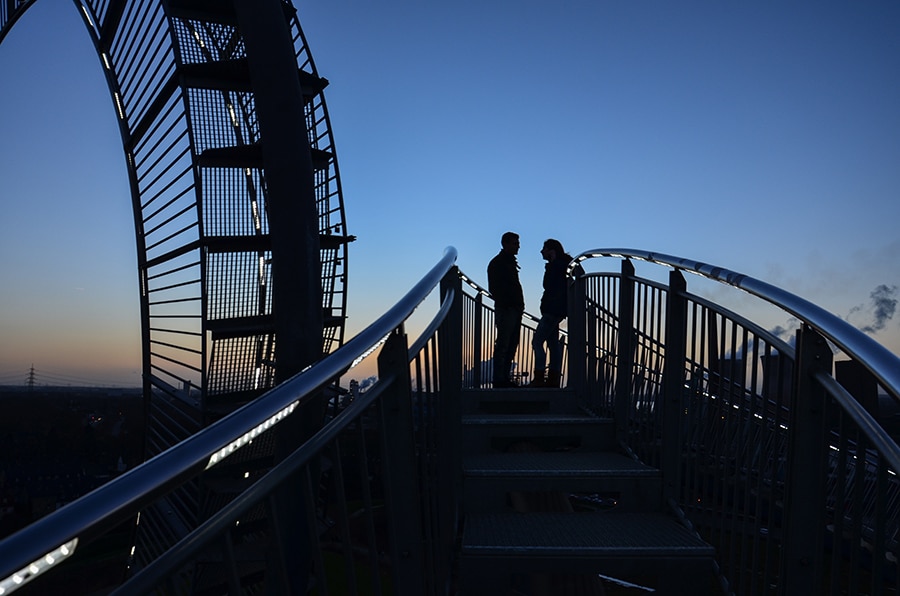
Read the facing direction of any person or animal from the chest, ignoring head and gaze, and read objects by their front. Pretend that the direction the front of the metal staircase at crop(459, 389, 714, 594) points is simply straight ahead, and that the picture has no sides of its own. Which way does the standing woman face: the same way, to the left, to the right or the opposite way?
to the right

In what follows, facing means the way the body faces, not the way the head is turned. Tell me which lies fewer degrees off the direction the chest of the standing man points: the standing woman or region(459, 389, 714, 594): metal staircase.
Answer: the standing woman

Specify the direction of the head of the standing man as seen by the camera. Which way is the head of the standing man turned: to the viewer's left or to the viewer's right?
to the viewer's right

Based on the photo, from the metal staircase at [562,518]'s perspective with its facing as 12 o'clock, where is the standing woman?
The standing woman is roughly at 6 o'clock from the metal staircase.

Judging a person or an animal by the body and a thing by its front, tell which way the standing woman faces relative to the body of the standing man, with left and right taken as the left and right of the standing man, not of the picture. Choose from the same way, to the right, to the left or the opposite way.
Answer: the opposite way

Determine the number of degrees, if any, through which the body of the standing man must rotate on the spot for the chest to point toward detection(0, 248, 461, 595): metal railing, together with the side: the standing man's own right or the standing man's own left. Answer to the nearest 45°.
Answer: approximately 90° to the standing man's own right

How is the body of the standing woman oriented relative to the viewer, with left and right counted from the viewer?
facing to the left of the viewer

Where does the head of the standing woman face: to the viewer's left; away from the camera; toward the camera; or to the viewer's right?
to the viewer's left

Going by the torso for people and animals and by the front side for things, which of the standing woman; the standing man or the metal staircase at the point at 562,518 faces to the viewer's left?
the standing woman

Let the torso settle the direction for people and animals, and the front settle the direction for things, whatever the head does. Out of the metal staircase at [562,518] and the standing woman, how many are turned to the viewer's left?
1

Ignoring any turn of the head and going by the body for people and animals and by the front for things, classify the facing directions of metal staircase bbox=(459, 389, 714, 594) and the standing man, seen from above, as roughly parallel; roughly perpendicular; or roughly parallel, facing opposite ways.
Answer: roughly perpendicular

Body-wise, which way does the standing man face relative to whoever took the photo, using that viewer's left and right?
facing to the right of the viewer

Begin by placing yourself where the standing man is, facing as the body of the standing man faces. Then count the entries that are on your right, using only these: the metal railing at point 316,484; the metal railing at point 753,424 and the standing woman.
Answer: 2

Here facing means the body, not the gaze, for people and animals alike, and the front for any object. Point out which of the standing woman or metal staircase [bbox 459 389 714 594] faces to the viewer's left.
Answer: the standing woman
